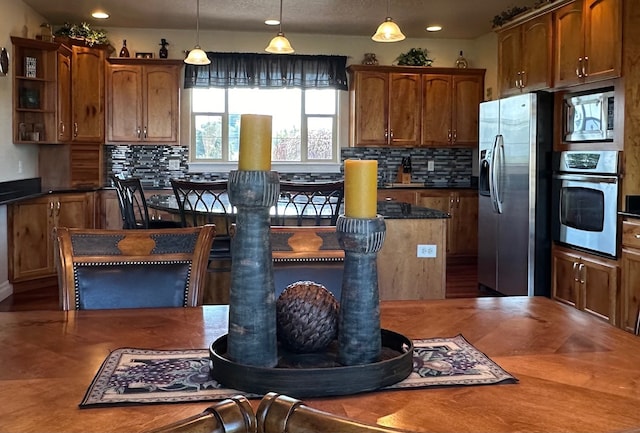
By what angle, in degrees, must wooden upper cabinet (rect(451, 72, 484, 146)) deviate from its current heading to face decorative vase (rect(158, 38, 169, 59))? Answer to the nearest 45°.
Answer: approximately 90° to its right

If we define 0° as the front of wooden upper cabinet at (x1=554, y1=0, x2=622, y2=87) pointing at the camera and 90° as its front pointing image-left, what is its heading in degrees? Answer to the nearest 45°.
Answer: approximately 45°

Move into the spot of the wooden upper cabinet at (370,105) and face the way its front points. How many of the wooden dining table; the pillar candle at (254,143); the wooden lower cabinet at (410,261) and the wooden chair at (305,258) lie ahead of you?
4

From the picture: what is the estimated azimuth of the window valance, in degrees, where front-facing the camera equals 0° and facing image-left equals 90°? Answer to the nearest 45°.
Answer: approximately 0°

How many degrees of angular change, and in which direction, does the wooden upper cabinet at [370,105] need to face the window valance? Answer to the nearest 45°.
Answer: approximately 90° to its right

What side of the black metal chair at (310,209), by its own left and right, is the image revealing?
back

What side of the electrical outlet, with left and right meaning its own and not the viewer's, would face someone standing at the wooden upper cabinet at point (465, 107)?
back

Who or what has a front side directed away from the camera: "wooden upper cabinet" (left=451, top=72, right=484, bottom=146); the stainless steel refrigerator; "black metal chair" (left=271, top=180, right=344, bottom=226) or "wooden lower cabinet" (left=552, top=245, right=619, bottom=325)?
the black metal chair

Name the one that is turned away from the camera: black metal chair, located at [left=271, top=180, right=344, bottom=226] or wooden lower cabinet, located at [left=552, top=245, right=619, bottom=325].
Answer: the black metal chair

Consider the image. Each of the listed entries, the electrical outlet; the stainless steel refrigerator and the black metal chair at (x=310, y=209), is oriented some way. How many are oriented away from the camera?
1

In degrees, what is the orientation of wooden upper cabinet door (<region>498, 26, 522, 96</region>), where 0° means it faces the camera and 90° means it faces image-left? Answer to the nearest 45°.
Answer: approximately 45°
